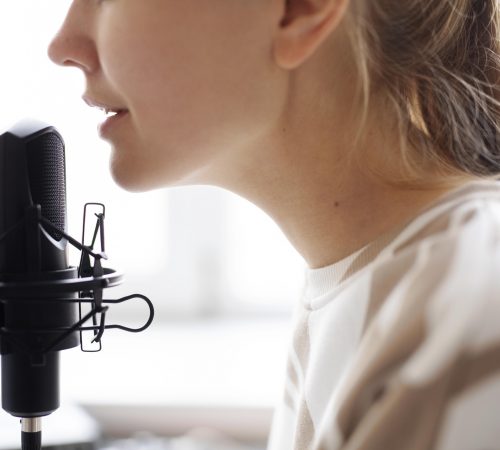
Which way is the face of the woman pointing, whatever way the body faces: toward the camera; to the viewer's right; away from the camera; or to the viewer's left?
to the viewer's left

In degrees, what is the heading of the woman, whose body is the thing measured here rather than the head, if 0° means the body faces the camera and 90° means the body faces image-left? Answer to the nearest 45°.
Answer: approximately 90°
